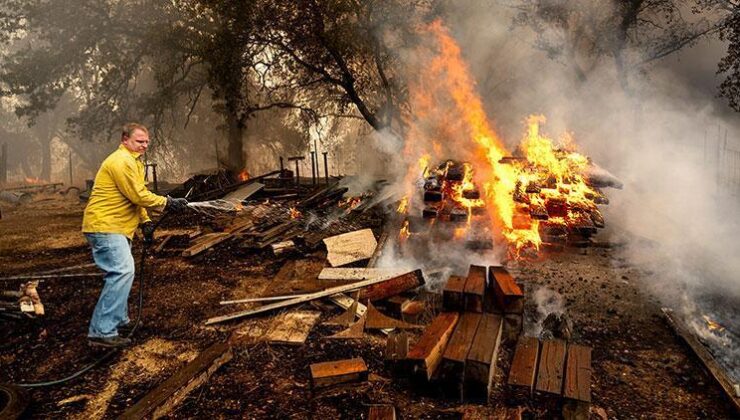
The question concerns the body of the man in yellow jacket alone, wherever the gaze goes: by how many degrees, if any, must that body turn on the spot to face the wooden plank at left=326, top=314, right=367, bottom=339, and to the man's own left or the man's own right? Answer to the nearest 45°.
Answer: approximately 45° to the man's own right

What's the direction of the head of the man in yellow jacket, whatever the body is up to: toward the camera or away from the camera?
toward the camera

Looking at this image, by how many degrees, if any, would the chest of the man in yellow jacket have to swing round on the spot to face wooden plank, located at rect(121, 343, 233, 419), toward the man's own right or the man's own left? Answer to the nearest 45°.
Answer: approximately 90° to the man's own right

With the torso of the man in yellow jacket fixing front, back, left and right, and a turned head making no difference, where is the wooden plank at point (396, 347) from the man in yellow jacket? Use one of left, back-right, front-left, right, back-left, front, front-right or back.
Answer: front-right

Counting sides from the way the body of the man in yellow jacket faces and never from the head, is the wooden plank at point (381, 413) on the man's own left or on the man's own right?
on the man's own right

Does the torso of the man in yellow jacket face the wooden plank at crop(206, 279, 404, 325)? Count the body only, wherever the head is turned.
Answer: yes

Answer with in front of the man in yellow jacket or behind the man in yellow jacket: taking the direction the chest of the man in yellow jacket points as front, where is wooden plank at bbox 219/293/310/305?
in front

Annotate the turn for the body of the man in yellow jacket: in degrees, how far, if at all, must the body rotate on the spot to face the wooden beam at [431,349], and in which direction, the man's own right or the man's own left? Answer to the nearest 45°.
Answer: approximately 45° to the man's own right

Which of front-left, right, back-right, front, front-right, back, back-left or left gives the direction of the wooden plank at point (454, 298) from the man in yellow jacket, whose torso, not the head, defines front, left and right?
front-right

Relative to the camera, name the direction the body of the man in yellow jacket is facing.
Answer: to the viewer's right

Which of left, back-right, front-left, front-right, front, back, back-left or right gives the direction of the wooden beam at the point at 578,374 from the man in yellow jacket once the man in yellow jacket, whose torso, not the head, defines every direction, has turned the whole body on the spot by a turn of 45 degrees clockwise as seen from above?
front

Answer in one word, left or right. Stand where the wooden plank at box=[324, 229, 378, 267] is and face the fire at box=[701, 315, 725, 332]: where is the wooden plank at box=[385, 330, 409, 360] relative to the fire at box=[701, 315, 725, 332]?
right

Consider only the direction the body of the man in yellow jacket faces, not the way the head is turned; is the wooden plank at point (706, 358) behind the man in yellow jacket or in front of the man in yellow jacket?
in front
